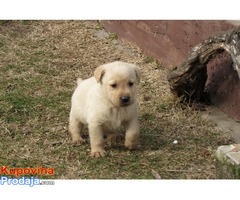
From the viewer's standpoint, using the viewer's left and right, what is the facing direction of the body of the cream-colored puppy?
facing the viewer and to the right of the viewer

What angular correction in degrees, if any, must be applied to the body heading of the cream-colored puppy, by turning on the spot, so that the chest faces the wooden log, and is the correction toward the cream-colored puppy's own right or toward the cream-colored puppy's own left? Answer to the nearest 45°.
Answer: approximately 90° to the cream-colored puppy's own left
